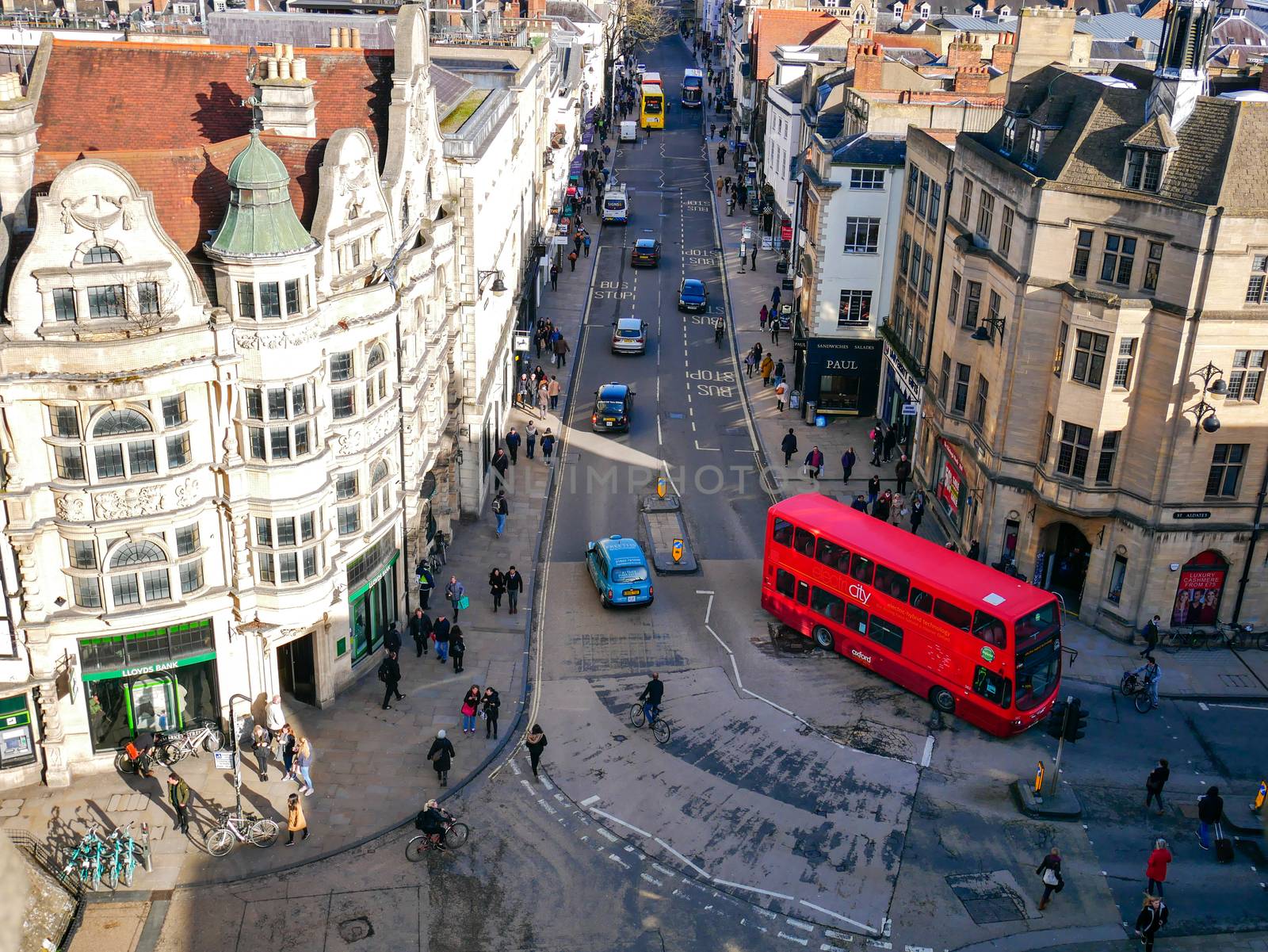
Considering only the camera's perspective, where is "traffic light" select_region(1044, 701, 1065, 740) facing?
facing to the left of the viewer

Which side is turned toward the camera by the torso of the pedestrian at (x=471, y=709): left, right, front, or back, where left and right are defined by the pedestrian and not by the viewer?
front

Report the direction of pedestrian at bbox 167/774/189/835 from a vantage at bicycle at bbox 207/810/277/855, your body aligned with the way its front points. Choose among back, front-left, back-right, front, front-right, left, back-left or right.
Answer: front-right

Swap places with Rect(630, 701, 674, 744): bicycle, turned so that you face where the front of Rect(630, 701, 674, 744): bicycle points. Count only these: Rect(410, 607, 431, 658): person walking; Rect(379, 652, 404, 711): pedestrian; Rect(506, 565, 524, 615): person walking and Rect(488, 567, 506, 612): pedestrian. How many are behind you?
0

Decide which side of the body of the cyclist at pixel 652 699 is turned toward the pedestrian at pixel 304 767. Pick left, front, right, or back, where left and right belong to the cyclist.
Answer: left

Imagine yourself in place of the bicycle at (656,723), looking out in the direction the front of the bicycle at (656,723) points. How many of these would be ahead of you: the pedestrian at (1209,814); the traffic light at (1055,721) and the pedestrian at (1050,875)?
0

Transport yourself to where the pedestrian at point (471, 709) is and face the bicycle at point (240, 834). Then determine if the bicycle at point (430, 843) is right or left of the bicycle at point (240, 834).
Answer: left

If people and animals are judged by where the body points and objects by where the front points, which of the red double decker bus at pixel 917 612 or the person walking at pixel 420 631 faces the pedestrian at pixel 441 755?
the person walking

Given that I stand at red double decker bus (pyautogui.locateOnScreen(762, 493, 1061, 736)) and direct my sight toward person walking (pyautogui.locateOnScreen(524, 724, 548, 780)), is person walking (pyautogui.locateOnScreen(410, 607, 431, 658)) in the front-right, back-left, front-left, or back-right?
front-right

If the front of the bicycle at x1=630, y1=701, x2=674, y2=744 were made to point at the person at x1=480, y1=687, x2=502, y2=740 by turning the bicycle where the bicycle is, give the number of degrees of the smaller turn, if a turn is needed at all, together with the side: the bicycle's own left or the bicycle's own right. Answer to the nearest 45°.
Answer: approximately 45° to the bicycle's own left
